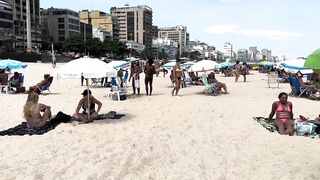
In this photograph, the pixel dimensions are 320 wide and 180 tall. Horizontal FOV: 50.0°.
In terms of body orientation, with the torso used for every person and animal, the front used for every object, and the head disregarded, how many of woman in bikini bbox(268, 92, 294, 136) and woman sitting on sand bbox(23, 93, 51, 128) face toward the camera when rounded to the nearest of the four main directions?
1

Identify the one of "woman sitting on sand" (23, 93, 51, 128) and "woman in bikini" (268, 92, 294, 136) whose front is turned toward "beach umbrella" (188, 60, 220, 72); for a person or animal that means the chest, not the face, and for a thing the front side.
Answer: the woman sitting on sand

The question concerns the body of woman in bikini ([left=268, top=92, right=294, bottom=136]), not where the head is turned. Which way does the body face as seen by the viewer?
toward the camera

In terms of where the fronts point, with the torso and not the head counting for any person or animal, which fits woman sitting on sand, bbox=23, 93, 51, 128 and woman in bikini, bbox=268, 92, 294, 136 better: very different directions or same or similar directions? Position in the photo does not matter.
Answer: very different directions

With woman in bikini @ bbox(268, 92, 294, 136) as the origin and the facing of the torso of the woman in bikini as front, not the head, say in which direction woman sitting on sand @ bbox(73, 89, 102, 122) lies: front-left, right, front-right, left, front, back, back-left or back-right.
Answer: right

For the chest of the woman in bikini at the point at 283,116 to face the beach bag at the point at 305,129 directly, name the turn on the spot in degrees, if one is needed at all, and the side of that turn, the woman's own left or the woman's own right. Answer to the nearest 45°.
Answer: approximately 45° to the woman's own left

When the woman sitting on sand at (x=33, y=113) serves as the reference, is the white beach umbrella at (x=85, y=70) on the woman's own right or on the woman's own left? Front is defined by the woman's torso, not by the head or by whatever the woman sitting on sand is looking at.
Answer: on the woman's own right

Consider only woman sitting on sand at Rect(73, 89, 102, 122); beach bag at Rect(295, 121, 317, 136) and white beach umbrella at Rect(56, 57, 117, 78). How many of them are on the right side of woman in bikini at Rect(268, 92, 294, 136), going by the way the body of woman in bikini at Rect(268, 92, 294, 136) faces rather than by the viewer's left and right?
2

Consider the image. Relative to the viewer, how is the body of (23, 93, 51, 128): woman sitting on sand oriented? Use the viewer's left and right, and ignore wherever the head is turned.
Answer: facing away from the viewer and to the right of the viewer

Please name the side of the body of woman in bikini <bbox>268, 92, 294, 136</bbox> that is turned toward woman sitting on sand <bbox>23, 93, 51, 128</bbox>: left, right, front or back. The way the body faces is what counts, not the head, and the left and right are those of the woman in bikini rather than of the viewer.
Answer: right
